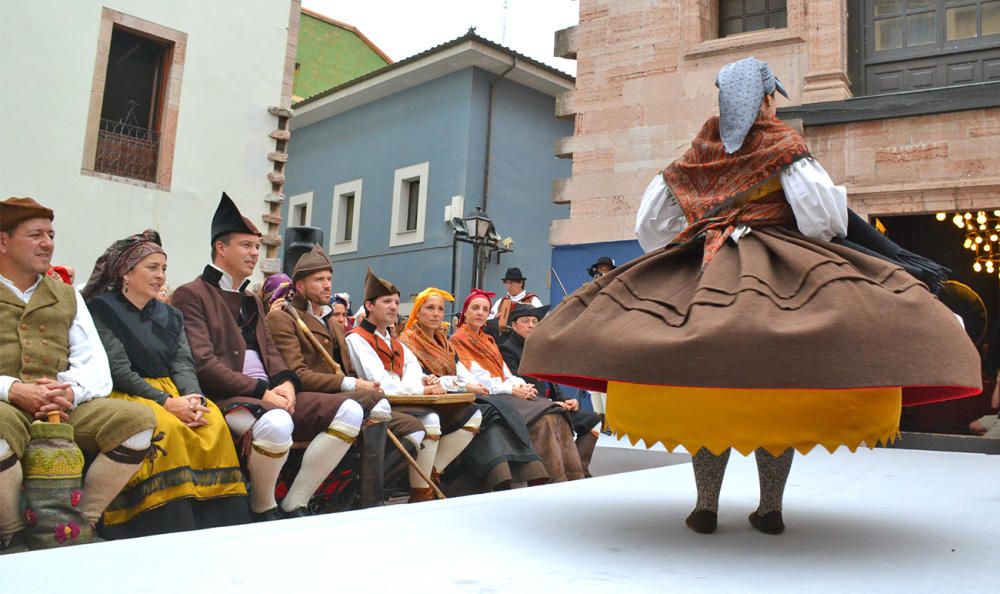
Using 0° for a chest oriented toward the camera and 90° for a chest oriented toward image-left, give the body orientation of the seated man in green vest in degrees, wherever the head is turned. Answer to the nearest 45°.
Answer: approximately 315°

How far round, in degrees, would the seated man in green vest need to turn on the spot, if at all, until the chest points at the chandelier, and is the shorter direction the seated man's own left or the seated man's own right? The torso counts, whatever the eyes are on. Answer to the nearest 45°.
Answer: approximately 45° to the seated man's own left

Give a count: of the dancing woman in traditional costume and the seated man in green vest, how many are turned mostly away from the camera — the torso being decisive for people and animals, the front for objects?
1

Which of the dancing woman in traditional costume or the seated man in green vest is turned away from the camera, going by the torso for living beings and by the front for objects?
the dancing woman in traditional costume

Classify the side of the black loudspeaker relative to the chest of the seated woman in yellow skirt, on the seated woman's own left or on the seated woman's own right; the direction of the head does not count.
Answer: on the seated woman's own left

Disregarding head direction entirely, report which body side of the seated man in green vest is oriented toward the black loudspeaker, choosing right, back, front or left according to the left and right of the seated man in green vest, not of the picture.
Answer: left

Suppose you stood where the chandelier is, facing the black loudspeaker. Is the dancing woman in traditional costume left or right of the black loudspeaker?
left

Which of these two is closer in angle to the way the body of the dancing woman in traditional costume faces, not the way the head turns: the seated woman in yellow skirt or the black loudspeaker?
the black loudspeaker

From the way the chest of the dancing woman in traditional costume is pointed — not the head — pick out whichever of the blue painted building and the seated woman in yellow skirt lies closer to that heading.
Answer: the blue painted building

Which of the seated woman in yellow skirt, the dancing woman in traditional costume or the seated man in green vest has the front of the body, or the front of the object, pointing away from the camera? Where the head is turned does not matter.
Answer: the dancing woman in traditional costume

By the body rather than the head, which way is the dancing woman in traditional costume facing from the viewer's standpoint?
away from the camera

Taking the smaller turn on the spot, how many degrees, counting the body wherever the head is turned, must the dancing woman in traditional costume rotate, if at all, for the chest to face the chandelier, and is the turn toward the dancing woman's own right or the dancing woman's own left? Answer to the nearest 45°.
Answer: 0° — they already face it
